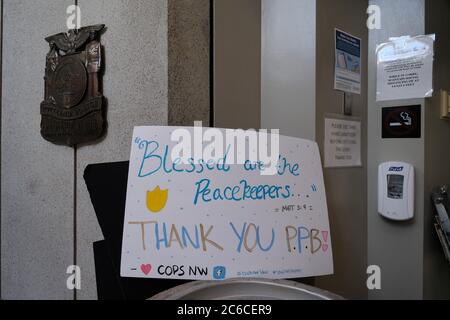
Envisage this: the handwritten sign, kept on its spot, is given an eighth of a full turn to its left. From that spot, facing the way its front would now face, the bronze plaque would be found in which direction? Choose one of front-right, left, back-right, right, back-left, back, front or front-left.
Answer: back

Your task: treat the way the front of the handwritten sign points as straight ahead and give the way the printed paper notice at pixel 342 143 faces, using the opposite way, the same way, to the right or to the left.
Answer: the same way

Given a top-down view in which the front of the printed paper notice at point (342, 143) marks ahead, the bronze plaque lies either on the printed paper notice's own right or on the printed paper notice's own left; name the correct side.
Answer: on the printed paper notice's own right

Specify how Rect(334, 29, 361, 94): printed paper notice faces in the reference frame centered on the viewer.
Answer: facing the viewer and to the right of the viewer

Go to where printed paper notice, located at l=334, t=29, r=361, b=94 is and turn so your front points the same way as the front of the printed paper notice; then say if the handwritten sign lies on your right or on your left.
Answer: on your right

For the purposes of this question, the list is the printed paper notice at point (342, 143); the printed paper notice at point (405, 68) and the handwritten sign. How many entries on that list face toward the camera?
3

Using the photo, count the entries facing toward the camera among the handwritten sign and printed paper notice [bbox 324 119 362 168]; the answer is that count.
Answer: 2

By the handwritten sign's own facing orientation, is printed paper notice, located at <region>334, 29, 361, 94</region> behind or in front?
behind

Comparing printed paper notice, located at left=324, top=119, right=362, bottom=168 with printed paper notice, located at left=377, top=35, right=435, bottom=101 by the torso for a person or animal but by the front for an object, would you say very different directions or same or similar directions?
same or similar directions

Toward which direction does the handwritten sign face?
toward the camera

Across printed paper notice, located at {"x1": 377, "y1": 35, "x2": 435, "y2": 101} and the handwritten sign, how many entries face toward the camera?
2

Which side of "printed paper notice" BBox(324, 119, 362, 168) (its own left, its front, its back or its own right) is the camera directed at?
front
